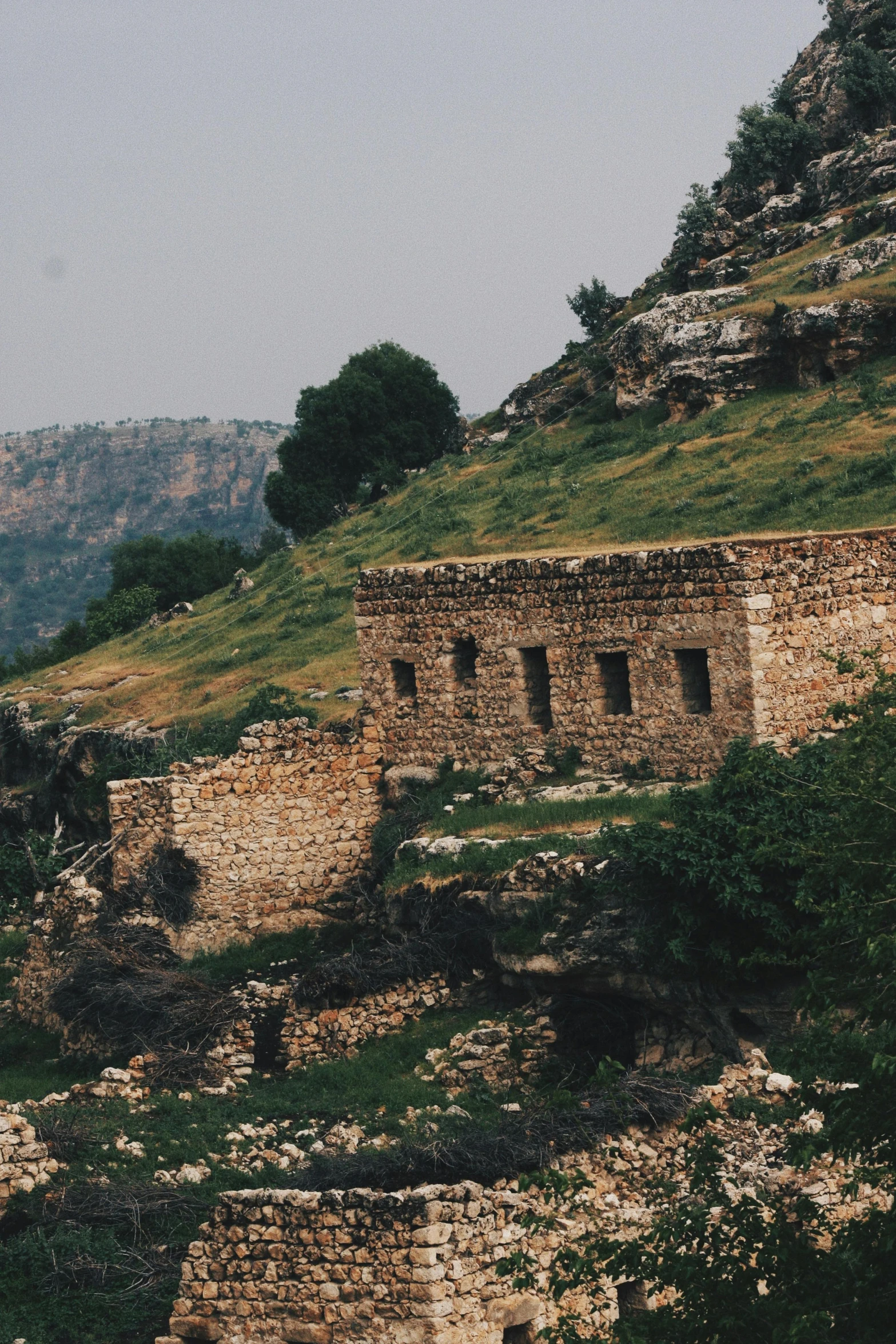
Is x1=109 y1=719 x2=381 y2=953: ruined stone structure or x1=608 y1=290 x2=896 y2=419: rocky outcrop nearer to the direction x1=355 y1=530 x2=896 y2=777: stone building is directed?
the ruined stone structure

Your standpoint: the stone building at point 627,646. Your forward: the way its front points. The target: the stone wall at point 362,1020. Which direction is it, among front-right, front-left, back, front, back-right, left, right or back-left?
front

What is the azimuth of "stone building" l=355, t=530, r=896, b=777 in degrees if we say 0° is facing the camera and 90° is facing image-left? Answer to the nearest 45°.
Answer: approximately 45°

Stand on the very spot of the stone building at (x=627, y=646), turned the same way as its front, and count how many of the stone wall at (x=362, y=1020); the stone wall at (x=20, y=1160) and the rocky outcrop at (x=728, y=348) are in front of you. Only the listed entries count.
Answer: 2

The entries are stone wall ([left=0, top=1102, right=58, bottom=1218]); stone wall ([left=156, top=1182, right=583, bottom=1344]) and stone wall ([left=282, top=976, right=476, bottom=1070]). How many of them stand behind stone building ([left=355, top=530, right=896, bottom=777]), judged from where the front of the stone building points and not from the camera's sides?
0

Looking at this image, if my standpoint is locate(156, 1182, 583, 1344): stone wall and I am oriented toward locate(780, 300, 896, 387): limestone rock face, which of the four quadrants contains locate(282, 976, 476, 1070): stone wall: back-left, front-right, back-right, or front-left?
front-left

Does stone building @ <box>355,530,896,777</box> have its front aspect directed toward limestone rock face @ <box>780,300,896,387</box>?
no

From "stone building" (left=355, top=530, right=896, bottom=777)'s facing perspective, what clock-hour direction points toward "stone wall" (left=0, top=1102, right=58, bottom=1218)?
The stone wall is roughly at 12 o'clock from the stone building.

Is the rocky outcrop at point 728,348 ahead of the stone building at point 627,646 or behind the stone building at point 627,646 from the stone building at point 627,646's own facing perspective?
behind

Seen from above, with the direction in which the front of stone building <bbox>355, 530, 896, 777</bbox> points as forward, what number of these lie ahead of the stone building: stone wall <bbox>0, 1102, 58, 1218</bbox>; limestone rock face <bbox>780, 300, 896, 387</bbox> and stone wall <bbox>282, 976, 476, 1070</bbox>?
2

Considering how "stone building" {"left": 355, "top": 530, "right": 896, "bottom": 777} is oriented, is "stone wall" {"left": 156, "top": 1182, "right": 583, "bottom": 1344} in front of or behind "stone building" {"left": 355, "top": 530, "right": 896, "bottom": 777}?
in front

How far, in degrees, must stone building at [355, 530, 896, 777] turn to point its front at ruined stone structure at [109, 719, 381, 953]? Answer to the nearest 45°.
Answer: approximately 45° to its right

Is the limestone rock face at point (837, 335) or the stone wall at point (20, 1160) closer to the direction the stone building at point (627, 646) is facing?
the stone wall

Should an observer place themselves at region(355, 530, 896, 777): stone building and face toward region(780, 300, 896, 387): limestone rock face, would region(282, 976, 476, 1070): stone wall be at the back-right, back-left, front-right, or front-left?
back-left

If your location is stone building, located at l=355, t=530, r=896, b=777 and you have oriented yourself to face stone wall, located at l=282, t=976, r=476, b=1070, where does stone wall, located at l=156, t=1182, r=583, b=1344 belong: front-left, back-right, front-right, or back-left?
front-left
